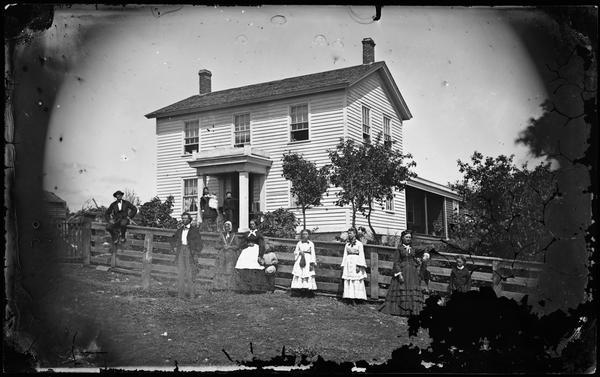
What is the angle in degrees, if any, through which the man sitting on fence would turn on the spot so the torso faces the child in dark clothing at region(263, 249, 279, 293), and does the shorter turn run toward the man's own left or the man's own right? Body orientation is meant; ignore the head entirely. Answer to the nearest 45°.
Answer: approximately 90° to the man's own left

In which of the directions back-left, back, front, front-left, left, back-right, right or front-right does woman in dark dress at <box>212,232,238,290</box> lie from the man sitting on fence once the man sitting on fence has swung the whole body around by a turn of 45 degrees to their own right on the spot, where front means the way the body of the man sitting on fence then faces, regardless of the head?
back-left

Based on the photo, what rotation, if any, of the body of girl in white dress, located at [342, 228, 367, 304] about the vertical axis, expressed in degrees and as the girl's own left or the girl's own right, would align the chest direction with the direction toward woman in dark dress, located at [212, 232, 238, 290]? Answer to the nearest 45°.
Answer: approximately 90° to the girl's own right

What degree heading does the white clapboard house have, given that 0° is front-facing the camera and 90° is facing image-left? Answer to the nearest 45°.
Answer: approximately 45°

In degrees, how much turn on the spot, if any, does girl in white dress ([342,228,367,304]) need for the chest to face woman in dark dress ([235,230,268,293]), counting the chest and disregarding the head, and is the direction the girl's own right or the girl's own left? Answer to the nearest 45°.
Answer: approximately 90° to the girl's own right

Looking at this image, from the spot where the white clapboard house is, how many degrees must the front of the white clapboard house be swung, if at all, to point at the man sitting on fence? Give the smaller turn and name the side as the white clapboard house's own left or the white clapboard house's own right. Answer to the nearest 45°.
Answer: approximately 45° to the white clapboard house's own right

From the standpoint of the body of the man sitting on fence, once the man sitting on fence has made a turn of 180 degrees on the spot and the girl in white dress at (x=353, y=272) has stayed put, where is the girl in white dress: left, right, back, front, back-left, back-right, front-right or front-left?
right

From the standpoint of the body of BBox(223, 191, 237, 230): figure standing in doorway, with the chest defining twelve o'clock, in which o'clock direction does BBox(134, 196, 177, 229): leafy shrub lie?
The leafy shrub is roughly at 3 o'clock from the figure standing in doorway.

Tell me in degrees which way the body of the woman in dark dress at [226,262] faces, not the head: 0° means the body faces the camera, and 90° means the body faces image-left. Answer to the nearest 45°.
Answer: approximately 0°

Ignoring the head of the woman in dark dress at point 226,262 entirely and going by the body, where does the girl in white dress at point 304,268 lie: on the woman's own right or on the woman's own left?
on the woman's own left
